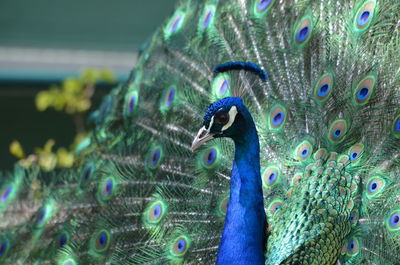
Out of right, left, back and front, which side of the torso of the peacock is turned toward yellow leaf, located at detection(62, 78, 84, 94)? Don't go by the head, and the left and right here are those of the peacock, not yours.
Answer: right

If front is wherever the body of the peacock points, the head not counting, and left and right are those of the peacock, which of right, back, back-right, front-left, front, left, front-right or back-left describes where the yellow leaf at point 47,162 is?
right

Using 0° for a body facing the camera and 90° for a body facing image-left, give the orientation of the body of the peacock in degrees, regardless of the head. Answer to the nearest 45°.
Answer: approximately 45°
